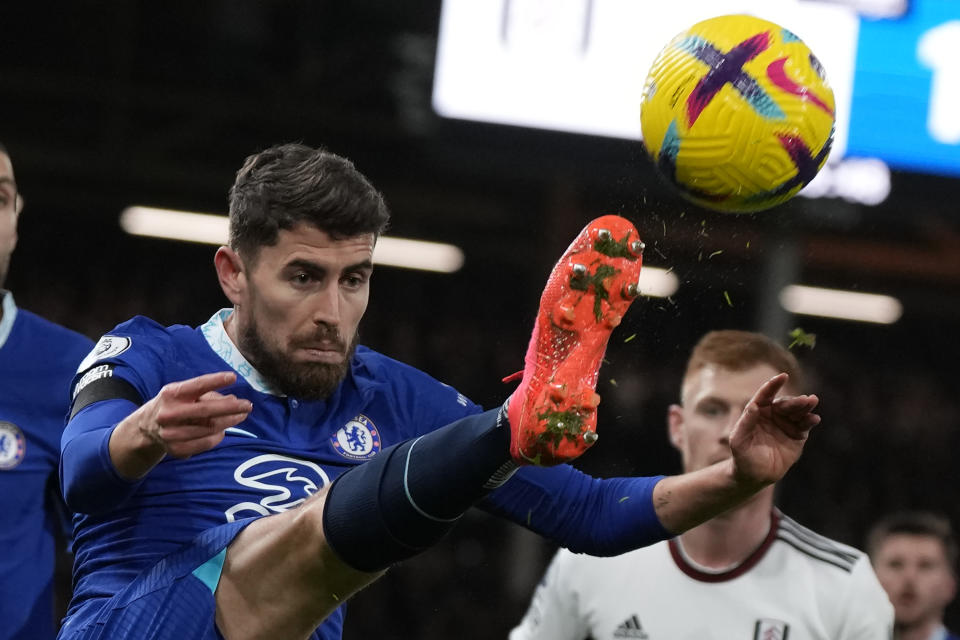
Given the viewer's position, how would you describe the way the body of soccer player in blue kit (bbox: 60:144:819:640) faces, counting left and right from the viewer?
facing the viewer and to the right of the viewer

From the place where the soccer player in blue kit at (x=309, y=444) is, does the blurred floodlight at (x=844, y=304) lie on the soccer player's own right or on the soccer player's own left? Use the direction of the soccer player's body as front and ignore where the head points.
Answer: on the soccer player's own left

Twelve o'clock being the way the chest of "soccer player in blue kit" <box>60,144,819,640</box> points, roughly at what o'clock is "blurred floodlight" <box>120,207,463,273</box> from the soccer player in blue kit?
The blurred floodlight is roughly at 7 o'clock from the soccer player in blue kit.

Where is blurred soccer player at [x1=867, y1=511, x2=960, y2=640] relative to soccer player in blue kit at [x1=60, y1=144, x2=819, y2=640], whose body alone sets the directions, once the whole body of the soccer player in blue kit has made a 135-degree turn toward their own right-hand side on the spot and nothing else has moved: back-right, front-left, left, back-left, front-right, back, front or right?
back-right

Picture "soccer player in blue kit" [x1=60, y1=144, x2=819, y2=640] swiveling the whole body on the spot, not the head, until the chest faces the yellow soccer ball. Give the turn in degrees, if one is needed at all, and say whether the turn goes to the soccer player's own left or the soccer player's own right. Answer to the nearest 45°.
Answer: approximately 45° to the soccer player's own left

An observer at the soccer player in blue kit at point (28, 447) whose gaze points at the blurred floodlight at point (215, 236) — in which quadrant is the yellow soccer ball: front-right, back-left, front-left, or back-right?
back-right

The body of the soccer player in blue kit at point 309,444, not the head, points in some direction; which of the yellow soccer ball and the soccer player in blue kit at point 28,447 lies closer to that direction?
the yellow soccer ball

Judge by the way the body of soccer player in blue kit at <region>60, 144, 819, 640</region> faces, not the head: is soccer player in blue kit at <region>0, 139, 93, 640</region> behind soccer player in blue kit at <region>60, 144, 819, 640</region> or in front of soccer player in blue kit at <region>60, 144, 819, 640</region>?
behind

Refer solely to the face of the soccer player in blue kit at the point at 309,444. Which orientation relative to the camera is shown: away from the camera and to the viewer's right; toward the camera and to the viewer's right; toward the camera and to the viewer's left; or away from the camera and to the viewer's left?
toward the camera and to the viewer's right
